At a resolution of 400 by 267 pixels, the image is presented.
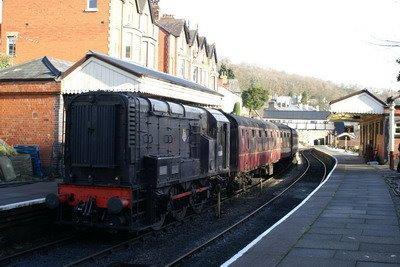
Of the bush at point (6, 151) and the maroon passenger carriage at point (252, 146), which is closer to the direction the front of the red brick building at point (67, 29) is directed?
the maroon passenger carriage

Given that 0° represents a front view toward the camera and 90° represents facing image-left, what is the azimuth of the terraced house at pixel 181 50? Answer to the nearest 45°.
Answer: approximately 315°

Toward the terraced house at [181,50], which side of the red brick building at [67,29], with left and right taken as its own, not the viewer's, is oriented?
left

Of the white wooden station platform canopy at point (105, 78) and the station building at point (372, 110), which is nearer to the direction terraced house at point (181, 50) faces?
the station building

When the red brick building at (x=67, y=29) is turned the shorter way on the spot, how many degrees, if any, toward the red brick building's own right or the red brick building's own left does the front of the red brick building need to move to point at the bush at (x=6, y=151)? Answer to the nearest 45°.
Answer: approximately 45° to the red brick building's own right

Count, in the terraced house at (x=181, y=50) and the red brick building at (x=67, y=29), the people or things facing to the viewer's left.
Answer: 0

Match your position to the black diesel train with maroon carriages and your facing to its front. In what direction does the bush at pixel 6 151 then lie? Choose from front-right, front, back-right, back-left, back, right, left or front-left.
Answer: right

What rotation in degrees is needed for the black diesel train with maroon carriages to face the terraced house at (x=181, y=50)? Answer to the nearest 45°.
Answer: approximately 135° to its right

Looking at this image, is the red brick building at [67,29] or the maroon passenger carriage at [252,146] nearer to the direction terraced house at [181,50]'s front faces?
the maroon passenger carriage

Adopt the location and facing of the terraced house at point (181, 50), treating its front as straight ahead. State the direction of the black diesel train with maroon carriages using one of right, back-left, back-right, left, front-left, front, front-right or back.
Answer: front-right

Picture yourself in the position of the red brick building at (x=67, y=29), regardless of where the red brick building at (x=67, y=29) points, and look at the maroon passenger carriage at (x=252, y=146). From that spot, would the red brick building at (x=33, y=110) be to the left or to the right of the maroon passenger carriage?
right
